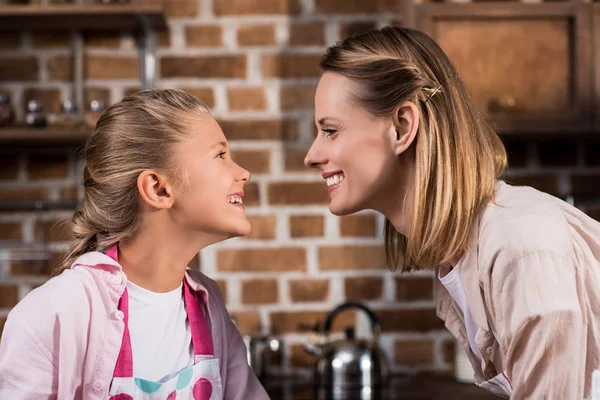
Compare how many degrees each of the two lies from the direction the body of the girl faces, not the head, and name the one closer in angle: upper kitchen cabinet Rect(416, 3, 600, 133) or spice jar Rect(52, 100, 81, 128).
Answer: the upper kitchen cabinet

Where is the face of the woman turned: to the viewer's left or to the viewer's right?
to the viewer's left

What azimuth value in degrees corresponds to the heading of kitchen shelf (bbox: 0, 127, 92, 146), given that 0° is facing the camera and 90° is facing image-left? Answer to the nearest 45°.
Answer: approximately 0°

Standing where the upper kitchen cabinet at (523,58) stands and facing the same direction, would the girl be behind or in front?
in front

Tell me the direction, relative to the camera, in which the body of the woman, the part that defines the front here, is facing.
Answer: to the viewer's left

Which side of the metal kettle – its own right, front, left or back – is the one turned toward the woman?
left

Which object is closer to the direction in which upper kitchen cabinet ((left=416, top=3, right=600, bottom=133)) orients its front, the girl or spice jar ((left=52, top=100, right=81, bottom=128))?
the girl

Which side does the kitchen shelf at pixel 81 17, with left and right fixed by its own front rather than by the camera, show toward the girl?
front

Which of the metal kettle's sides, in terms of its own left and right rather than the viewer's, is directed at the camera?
left

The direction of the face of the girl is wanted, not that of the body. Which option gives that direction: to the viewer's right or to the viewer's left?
to the viewer's right
